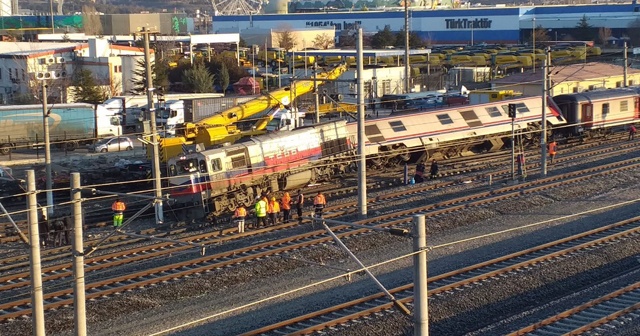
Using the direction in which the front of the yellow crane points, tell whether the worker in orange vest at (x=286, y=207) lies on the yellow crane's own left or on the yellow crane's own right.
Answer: on the yellow crane's own right

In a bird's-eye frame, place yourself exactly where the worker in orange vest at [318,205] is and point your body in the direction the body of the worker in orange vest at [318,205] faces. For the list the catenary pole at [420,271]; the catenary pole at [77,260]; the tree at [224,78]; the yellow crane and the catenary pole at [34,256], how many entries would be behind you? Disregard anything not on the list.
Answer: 3

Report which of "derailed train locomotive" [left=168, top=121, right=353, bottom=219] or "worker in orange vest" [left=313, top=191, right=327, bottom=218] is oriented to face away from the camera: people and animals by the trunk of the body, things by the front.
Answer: the worker in orange vest

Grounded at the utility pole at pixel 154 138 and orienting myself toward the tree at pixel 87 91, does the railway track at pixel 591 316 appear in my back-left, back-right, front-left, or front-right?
back-right

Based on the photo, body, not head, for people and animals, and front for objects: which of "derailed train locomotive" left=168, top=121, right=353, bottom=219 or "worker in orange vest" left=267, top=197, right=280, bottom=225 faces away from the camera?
the worker in orange vest

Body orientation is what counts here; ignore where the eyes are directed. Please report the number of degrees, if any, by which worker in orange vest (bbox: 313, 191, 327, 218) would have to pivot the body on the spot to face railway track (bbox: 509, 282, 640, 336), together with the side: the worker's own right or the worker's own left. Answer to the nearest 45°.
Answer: approximately 135° to the worker's own right

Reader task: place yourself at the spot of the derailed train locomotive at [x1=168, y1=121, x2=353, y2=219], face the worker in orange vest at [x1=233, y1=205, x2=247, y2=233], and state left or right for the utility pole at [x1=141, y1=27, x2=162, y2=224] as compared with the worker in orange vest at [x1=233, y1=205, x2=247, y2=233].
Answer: right

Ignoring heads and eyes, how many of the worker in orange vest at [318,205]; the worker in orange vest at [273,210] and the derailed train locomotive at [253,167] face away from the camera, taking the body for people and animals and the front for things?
2

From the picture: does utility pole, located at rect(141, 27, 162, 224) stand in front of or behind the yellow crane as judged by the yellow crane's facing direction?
behind

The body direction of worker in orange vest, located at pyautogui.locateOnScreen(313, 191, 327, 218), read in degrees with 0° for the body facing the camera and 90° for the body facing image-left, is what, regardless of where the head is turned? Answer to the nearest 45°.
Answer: approximately 180°

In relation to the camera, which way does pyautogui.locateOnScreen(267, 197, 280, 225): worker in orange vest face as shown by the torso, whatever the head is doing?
away from the camera

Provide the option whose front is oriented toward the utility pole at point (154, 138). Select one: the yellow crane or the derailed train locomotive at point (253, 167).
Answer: the derailed train locomotive
